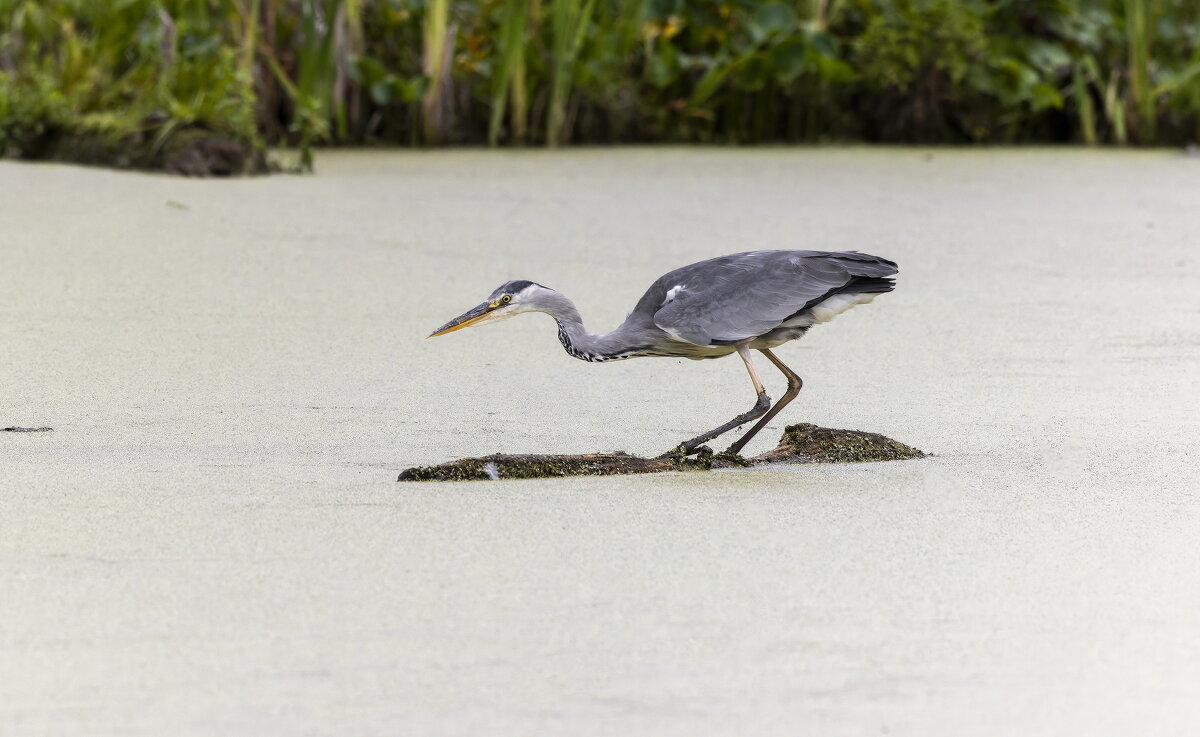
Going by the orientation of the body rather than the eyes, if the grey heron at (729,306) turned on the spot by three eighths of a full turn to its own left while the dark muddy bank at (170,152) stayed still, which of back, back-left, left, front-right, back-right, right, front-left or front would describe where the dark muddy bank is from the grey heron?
back

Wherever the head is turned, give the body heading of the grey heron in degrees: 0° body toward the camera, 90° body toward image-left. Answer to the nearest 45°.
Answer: approximately 90°
